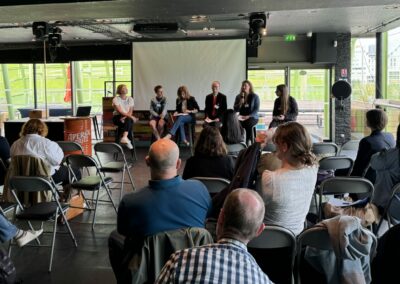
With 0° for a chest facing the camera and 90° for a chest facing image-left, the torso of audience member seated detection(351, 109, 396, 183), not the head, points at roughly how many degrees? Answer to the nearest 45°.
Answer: approximately 135°

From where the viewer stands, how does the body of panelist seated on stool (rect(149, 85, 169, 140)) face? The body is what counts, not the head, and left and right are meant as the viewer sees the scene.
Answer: facing the viewer

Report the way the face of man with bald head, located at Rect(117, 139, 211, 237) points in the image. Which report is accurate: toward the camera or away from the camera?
away from the camera

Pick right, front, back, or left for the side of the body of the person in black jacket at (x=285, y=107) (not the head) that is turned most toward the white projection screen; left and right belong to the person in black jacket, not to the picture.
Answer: right

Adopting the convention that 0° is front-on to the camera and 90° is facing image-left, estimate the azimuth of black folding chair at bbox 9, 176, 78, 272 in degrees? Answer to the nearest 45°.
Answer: approximately 225°

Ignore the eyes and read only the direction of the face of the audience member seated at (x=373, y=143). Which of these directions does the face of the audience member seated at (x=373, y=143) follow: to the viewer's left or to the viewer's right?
to the viewer's left

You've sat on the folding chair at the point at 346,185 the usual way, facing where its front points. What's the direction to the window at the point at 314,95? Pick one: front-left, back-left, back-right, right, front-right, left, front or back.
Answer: front

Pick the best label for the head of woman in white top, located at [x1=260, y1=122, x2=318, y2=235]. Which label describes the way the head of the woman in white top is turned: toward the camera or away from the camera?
away from the camera

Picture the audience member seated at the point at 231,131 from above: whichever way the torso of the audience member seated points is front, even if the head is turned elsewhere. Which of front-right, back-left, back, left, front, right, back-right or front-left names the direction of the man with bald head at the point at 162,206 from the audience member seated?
back

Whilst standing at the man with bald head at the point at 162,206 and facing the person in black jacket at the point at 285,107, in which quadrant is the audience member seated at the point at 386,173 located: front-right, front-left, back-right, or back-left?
front-right

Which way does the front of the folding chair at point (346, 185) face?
away from the camera

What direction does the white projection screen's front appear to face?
toward the camera

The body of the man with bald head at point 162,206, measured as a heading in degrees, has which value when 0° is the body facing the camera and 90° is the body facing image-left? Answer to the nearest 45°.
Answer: approximately 180°

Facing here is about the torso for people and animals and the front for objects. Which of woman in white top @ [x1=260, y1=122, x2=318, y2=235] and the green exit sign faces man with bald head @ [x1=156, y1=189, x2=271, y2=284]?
the green exit sign

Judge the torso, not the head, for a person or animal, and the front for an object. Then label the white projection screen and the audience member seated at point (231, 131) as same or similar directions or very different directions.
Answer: very different directions

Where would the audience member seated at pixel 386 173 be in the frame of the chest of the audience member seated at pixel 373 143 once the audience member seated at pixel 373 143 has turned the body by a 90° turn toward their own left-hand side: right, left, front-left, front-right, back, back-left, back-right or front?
front-left

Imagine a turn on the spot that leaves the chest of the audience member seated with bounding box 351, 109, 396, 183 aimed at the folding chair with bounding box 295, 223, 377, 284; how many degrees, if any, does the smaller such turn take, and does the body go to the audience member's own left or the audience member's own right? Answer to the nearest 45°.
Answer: approximately 135° to the audience member's own left

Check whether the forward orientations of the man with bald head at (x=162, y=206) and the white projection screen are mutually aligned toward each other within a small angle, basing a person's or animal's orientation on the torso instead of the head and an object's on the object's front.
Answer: yes

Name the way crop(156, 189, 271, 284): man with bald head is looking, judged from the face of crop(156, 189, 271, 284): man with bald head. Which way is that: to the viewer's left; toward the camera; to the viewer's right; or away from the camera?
away from the camera
